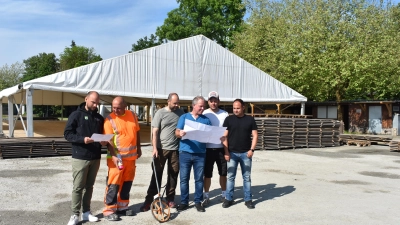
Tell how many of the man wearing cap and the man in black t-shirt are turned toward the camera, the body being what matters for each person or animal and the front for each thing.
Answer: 2

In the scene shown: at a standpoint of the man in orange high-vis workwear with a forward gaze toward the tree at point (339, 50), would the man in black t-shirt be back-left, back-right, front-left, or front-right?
front-right

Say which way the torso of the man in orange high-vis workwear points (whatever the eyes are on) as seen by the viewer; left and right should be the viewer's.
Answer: facing the viewer and to the left of the viewer

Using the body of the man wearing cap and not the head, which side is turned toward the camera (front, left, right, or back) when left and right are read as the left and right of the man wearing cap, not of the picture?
front

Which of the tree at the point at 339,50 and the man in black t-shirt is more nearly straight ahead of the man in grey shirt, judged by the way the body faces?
the man in black t-shirt

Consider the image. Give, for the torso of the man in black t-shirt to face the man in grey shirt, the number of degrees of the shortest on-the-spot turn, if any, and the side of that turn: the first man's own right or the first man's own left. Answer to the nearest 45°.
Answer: approximately 45° to the first man's own right

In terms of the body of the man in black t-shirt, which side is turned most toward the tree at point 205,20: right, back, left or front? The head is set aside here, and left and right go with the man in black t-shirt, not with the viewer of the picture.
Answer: back

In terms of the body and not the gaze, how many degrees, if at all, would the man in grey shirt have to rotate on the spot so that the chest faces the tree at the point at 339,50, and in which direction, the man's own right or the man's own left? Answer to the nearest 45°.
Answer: approximately 90° to the man's own left

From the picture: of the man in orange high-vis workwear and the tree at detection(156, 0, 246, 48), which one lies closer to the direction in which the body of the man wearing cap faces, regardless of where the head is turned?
the man in orange high-vis workwear

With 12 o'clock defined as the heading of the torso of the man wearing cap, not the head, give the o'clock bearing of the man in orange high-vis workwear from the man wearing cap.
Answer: The man in orange high-vis workwear is roughly at 2 o'clock from the man wearing cap.

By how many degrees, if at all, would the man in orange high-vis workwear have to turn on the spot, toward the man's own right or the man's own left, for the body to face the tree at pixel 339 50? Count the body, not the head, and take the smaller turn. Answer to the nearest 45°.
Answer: approximately 180°

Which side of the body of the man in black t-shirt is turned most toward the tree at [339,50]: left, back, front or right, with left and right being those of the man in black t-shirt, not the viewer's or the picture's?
back

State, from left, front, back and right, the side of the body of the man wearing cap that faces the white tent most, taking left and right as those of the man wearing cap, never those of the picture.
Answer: back

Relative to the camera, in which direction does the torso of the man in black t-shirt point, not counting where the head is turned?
toward the camera

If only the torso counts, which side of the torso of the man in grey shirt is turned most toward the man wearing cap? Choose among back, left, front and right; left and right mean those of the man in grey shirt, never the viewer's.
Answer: left
